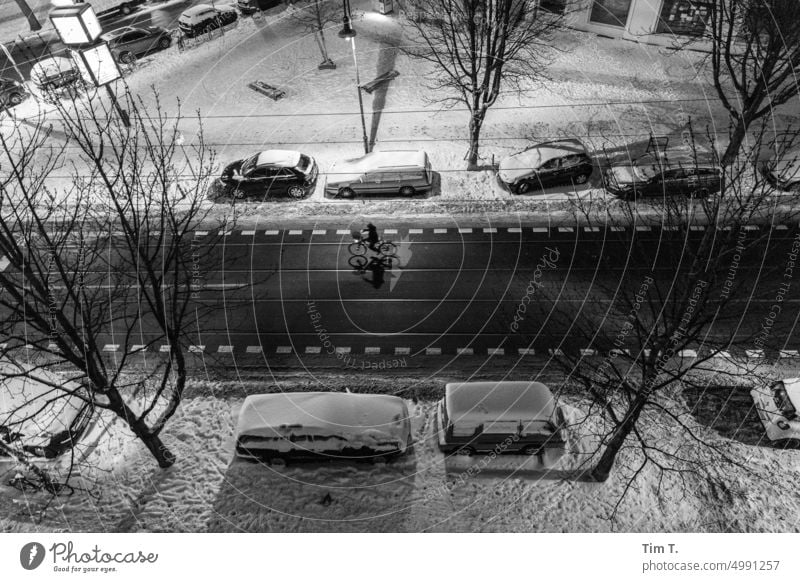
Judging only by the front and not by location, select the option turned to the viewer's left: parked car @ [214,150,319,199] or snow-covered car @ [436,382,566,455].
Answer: the parked car

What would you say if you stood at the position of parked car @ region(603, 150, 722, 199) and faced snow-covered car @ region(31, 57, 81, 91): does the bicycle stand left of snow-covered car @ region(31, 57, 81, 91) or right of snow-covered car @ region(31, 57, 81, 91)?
left

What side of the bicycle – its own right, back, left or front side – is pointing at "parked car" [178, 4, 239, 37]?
right

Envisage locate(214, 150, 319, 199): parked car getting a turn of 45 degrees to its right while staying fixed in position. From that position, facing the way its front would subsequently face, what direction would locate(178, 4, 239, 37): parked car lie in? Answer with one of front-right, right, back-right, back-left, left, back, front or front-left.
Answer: front-right

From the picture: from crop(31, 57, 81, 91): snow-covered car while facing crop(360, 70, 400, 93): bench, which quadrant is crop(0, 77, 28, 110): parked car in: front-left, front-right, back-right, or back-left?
back-right

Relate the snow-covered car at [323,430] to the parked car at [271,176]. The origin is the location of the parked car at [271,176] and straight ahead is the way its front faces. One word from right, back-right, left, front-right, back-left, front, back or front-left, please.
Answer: left

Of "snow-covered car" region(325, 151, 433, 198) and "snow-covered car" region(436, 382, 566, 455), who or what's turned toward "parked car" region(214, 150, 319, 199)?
"snow-covered car" region(325, 151, 433, 198)

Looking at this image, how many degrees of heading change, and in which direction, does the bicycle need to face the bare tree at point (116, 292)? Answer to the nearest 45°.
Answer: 0° — it already faces it

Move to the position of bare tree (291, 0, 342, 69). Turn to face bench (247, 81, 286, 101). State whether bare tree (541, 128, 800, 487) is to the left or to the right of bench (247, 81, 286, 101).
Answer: left

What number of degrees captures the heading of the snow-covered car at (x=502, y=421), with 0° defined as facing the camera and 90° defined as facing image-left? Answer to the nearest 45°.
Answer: approximately 270°

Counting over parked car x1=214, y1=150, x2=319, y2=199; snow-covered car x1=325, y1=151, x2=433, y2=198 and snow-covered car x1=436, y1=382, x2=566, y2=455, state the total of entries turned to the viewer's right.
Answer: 1

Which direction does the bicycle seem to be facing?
to the viewer's left

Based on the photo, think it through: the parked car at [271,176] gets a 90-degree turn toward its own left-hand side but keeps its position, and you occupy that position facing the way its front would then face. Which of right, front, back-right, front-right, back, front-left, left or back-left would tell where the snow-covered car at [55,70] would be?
back-right

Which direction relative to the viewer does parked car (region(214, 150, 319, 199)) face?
to the viewer's left

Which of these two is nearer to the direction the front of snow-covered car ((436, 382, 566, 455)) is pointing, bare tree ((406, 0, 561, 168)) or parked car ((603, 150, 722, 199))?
the parked car

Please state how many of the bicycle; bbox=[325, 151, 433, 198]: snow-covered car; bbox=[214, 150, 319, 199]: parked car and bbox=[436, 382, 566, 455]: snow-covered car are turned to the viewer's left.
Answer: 3

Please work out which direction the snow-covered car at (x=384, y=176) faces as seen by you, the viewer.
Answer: facing to the left of the viewer
